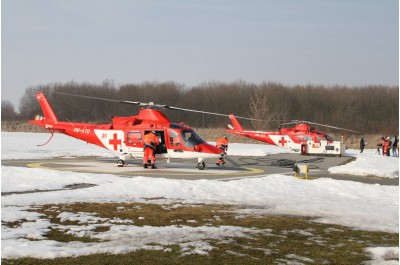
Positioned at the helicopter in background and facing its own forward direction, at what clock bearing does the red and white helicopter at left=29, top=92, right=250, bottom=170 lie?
The red and white helicopter is roughly at 4 o'clock from the helicopter in background.

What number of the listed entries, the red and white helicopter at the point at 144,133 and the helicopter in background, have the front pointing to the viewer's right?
2

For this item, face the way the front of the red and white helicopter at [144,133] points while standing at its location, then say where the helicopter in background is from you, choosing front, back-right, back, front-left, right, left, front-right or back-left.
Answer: front-left

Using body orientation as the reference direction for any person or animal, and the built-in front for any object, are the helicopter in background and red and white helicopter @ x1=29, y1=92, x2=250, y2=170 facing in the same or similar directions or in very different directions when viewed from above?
same or similar directions

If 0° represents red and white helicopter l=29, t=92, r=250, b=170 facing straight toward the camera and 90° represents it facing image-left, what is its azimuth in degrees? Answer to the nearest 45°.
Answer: approximately 270°

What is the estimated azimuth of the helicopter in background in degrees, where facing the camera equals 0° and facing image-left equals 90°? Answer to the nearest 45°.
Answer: approximately 270°

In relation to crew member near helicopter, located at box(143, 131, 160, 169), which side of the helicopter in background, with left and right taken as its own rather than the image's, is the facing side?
right
